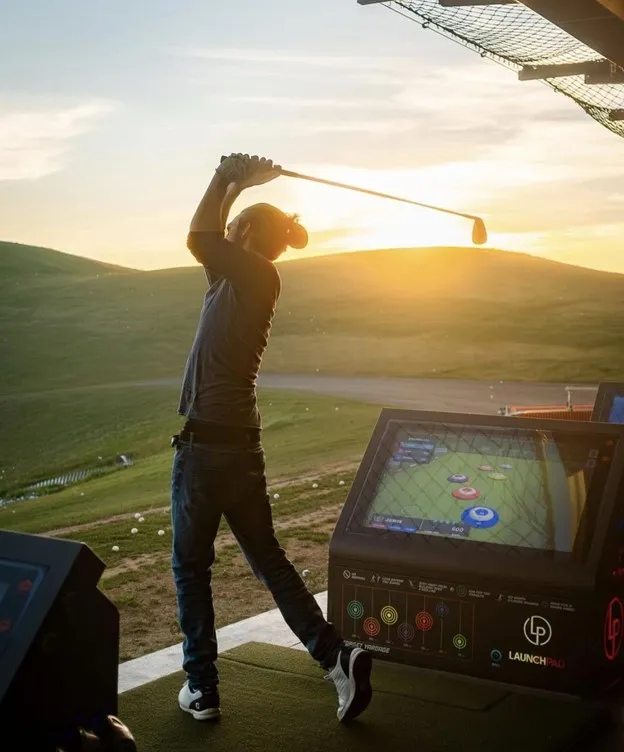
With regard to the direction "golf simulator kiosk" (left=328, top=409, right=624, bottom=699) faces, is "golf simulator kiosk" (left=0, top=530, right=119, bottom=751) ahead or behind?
ahead

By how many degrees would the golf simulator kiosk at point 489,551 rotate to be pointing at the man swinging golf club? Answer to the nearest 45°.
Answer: approximately 45° to its right

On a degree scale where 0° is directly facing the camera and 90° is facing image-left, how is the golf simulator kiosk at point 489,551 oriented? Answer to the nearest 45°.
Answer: approximately 45°
